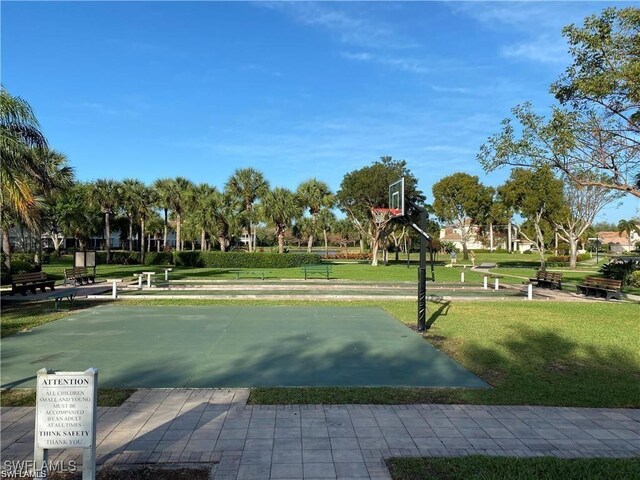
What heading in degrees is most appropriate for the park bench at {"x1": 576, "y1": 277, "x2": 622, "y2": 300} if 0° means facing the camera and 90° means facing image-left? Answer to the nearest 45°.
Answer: approximately 45°

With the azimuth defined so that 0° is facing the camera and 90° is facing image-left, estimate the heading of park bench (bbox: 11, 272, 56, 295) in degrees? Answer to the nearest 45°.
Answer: approximately 315°

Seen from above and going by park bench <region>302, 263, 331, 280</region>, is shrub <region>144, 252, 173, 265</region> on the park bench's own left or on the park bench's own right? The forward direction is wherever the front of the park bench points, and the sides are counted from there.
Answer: on the park bench's own right

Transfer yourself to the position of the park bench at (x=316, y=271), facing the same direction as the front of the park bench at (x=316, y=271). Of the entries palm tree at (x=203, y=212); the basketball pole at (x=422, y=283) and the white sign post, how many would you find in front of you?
2

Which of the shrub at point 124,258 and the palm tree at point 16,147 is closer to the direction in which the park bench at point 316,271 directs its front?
the palm tree

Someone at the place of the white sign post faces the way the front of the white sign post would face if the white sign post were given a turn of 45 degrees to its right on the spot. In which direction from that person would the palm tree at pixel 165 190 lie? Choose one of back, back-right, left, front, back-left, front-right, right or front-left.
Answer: back-right

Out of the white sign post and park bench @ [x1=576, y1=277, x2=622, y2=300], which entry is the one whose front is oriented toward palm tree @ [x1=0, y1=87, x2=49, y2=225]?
the park bench

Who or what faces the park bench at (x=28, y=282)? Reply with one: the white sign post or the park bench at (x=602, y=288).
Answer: the park bench at (x=602, y=288)

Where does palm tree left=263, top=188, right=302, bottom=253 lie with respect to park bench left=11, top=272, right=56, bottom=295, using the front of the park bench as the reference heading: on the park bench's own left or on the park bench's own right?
on the park bench's own left

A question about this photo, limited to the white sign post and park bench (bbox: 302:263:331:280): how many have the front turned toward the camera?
2

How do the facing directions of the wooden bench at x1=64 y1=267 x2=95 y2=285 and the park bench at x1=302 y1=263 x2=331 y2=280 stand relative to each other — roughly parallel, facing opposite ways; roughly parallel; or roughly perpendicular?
roughly perpendicular

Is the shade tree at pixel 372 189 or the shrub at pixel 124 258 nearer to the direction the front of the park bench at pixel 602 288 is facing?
the shrub

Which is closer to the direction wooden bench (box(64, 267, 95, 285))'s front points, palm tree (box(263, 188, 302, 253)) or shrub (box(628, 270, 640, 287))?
the shrub

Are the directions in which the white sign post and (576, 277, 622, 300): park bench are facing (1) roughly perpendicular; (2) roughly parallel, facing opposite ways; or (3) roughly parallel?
roughly perpendicular
